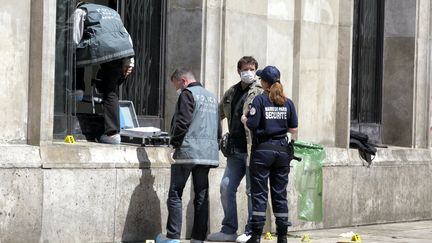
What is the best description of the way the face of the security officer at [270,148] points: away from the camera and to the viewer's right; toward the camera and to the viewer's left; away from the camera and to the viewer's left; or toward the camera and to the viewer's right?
away from the camera and to the viewer's left

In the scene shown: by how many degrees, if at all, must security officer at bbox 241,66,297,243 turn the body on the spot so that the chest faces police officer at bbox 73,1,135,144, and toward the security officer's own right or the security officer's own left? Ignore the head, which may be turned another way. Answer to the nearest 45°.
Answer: approximately 45° to the security officer's own left

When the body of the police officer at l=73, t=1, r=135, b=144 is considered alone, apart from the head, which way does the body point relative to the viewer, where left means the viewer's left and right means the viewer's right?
facing away from the viewer and to the left of the viewer

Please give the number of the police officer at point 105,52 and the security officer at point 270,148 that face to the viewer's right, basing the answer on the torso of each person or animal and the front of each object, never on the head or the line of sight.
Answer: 0

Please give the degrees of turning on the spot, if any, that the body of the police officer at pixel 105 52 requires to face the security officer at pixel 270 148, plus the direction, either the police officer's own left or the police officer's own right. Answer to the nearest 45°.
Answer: approximately 180°

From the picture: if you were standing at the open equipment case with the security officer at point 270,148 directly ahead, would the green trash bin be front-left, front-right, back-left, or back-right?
front-left

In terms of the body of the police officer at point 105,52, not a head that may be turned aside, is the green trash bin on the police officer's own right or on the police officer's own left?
on the police officer's own right

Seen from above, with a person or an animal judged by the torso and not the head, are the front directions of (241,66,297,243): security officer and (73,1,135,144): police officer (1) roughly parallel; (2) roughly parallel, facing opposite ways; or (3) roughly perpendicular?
roughly parallel

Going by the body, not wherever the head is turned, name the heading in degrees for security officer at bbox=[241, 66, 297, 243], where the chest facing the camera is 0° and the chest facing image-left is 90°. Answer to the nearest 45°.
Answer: approximately 135°

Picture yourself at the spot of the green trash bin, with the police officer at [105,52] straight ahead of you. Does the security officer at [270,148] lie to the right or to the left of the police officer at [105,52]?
left
